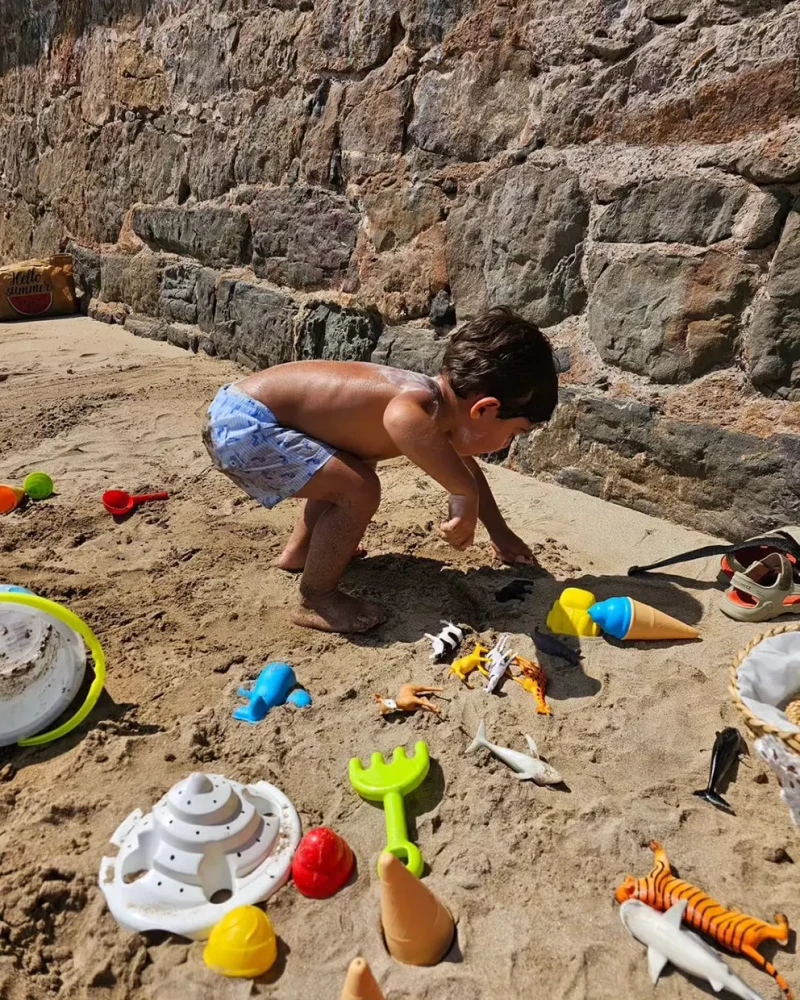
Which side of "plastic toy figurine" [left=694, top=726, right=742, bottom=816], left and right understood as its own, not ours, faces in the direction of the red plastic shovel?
left

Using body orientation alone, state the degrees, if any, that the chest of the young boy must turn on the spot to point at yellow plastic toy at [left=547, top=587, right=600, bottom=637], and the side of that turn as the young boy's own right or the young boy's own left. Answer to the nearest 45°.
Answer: approximately 45° to the young boy's own right

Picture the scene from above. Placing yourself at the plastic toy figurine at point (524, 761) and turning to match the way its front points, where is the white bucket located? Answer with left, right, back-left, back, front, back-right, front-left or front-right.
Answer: back-right

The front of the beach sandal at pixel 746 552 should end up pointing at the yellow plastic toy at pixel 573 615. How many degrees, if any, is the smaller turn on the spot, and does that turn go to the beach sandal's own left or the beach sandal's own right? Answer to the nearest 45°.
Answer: approximately 45° to the beach sandal's own left

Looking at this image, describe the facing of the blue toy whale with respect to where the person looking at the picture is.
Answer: facing away from the viewer and to the right of the viewer

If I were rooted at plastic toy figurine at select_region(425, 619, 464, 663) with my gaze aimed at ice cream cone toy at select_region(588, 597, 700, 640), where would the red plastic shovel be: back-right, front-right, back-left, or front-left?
back-left

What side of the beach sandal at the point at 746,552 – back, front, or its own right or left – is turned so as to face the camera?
left

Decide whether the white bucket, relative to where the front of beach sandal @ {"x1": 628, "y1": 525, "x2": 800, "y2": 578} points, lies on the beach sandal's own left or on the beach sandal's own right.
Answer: on the beach sandal's own left

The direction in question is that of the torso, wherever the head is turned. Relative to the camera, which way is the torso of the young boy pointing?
to the viewer's right

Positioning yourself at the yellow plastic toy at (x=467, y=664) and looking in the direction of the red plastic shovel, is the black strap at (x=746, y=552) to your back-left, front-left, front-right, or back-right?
back-right
